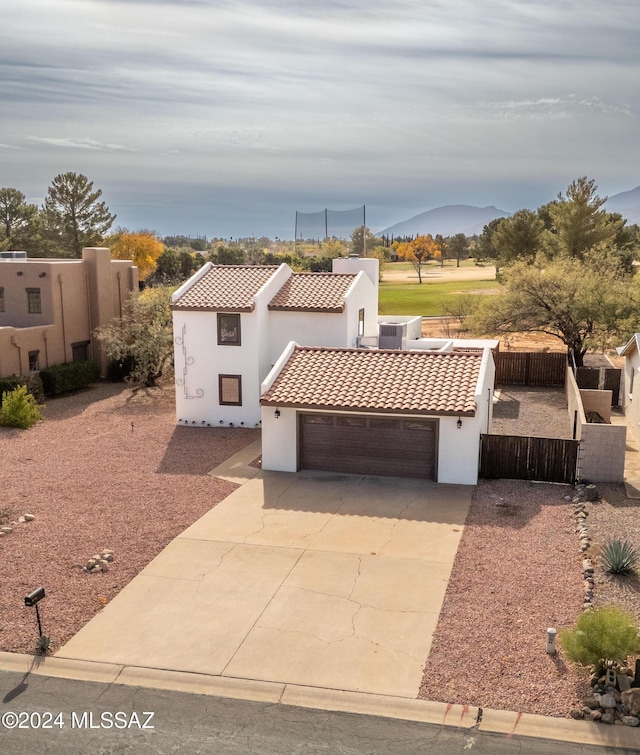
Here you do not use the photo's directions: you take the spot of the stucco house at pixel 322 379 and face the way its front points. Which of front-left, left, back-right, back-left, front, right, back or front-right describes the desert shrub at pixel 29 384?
back-right

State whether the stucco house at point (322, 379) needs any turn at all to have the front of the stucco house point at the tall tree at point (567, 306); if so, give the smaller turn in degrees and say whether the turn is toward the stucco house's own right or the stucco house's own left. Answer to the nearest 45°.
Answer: approximately 135° to the stucco house's own left

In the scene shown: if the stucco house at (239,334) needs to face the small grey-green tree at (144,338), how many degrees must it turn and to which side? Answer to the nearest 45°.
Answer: approximately 135° to its right

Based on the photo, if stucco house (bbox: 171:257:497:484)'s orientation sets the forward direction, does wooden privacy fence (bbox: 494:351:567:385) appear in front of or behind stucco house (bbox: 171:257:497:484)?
behind

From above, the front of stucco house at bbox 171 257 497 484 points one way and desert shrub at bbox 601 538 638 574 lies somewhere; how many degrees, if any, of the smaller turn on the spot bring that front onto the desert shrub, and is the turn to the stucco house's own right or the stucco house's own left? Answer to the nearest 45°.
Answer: approximately 45° to the stucco house's own left

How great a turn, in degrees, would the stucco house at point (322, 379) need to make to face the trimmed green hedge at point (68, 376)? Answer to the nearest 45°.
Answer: approximately 135° to its right

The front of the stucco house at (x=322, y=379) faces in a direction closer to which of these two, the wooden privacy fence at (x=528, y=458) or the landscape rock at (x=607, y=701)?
the landscape rock

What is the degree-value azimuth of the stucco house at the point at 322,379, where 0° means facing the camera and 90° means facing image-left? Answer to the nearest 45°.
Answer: approximately 0°

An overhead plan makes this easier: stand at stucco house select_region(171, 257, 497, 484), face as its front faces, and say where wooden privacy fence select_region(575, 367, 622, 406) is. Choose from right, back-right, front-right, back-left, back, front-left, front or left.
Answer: back-left

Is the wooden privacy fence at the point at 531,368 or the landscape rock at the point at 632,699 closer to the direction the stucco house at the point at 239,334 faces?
the landscape rock

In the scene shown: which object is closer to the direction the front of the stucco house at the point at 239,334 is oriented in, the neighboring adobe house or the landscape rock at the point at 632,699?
the landscape rock
